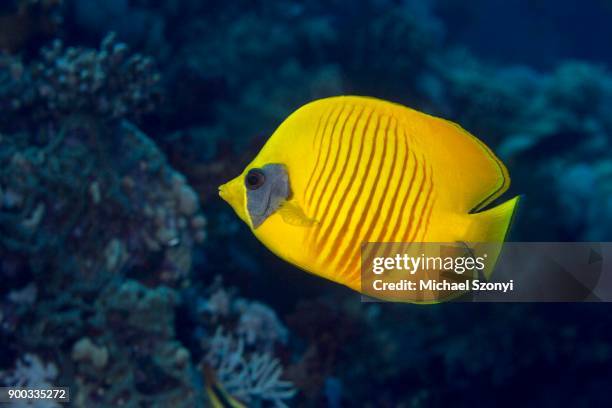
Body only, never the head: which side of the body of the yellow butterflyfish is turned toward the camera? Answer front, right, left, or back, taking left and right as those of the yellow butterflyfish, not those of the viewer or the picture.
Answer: left
